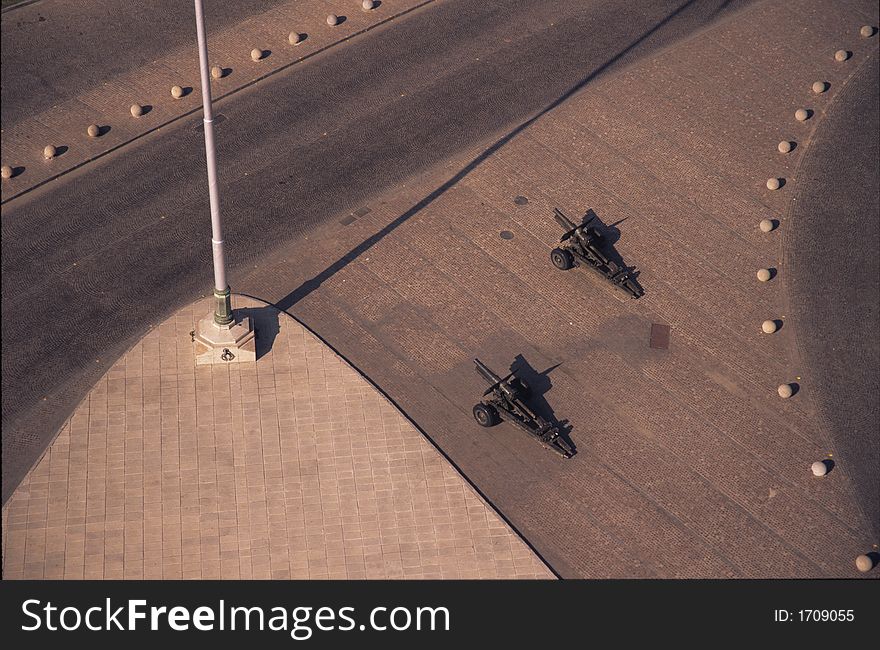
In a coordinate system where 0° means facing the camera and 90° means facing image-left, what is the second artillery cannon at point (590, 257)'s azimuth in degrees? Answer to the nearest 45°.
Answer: approximately 135°

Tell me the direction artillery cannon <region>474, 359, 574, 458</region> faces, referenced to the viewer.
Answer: facing away from the viewer and to the left of the viewer

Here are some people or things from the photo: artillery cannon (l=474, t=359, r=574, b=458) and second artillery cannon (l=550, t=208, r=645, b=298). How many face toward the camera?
0
